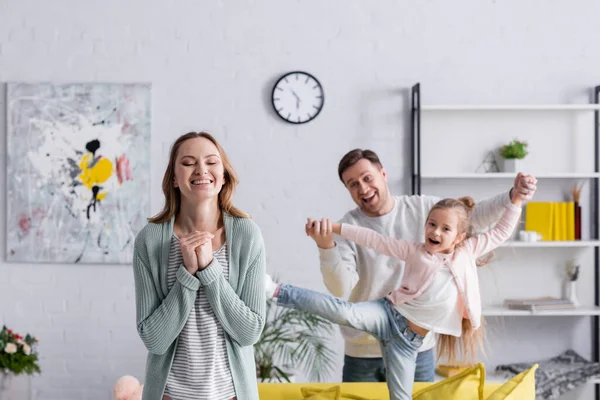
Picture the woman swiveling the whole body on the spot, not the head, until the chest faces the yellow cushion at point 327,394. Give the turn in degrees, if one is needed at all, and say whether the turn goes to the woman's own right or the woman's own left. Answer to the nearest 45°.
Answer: approximately 135° to the woman's own left

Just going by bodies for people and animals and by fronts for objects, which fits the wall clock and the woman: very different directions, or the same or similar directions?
same or similar directions

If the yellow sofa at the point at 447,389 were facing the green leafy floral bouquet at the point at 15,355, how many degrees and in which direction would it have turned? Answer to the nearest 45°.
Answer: approximately 135° to its right

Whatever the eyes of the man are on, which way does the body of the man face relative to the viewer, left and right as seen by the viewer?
facing the viewer

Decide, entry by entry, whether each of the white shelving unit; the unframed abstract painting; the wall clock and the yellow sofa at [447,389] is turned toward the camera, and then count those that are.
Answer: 4

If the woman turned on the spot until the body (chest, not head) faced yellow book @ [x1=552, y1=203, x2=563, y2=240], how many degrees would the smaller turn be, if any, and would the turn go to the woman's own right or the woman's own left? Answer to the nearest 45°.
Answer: approximately 135° to the woman's own left

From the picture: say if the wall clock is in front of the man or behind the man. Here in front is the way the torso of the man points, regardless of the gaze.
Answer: behind

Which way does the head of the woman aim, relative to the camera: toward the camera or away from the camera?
toward the camera

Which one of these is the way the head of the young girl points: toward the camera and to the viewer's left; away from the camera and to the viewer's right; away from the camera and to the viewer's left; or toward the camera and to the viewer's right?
toward the camera and to the viewer's left

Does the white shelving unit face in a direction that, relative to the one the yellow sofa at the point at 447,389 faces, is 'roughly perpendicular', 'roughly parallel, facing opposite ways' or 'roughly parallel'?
roughly parallel

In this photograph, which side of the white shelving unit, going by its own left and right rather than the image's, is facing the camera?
front

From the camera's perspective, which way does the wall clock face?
toward the camera

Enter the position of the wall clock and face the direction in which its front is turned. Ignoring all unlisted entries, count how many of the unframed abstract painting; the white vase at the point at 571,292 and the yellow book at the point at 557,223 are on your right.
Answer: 1

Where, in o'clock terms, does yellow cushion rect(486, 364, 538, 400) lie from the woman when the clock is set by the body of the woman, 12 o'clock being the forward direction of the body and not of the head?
The yellow cushion is roughly at 8 o'clock from the woman.

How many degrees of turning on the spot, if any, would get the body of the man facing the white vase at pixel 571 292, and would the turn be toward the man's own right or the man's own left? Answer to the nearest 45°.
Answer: approximately 135° to the man's own left

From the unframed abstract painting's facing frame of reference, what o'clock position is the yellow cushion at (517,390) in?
The yellow cushion is roughly at 11 o'clock from the unframed abstract painting.
